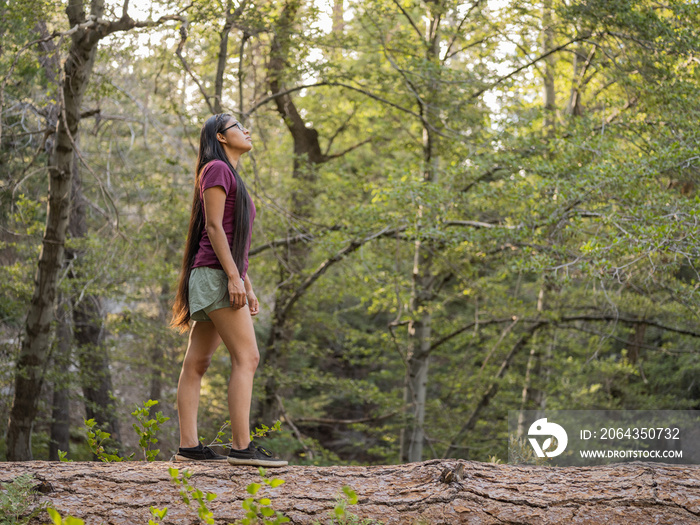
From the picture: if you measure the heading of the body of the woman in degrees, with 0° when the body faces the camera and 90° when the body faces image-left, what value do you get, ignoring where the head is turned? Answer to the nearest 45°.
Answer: approximately 270°

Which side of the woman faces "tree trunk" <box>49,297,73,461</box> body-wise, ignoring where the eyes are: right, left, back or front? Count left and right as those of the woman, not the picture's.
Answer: left

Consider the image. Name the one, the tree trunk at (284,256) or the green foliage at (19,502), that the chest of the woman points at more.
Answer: the tree trunk

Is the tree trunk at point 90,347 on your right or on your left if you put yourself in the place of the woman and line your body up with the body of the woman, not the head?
on your left

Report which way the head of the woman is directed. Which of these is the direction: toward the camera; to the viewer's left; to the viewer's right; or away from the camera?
to the viewer's right

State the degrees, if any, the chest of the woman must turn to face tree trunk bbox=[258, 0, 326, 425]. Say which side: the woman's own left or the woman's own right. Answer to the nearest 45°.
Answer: approximately 90° to the woman's own left
